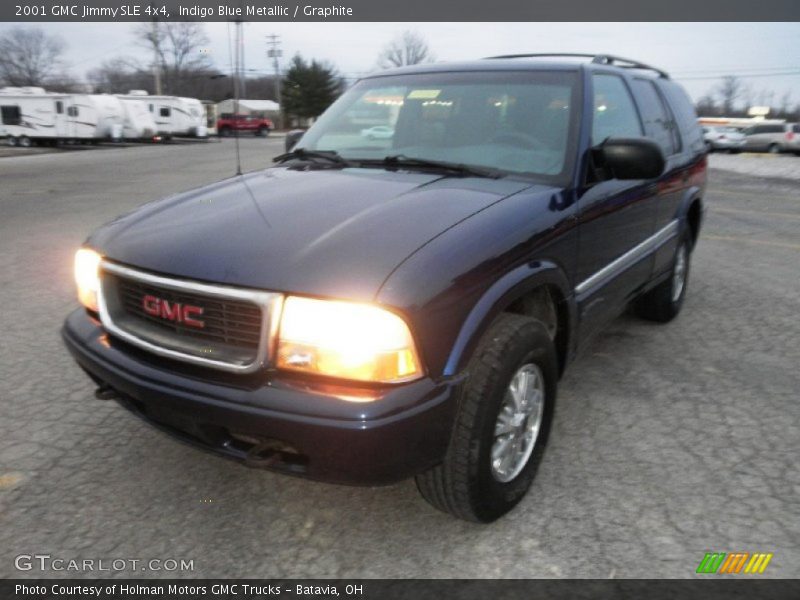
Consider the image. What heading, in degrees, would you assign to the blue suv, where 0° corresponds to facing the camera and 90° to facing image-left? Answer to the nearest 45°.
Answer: approximately 45°

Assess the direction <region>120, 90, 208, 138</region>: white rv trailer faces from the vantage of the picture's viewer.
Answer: facing to the right of the viewer

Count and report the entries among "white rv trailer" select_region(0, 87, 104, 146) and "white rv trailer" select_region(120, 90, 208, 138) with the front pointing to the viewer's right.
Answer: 2

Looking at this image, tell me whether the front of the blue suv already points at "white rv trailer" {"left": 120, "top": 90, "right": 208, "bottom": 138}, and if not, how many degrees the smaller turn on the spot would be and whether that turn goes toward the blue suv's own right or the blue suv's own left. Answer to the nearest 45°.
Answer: approximately 135° to the blue suv's own right

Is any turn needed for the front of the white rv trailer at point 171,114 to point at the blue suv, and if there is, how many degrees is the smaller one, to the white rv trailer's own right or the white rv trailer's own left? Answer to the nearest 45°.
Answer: approximately 90° to the white rv trailer's own right

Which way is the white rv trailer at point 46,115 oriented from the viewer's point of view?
to the viewer's right

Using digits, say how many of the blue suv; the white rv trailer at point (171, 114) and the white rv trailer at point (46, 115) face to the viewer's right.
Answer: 2

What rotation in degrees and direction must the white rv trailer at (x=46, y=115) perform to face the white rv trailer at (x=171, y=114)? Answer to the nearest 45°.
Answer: approximately 45° to its left
